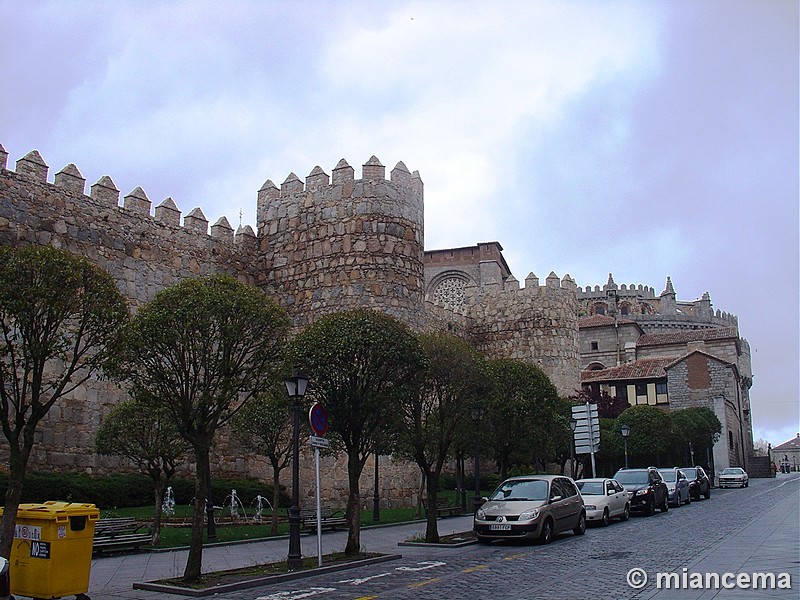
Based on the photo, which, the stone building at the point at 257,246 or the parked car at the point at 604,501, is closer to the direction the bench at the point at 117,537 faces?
the parked car

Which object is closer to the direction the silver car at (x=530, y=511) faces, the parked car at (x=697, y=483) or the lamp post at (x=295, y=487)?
the lamp post

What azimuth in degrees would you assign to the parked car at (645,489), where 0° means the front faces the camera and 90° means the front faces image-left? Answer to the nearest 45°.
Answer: approximately 45°

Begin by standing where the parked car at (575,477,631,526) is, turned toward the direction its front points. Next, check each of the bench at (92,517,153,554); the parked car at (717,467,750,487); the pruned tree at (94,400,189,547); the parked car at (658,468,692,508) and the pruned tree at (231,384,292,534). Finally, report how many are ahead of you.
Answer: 3

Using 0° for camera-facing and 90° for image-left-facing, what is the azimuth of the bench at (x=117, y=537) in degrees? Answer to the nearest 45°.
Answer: approximately 315°

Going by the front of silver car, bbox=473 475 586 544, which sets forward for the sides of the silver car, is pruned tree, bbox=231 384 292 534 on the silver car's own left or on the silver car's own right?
on the silver car's own right

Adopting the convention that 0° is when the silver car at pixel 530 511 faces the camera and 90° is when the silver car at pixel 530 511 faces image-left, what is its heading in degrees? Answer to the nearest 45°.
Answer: approximately 45°

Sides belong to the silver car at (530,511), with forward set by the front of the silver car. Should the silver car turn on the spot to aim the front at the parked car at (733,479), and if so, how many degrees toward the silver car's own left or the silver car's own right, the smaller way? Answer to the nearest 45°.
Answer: approximately 135° to the silver car's own right

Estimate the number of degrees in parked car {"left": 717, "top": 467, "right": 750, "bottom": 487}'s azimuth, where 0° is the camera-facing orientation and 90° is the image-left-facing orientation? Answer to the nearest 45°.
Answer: approximately 45°

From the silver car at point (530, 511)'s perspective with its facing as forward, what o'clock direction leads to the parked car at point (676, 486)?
The parked car is roughly at 5 o'clock from the silver car.

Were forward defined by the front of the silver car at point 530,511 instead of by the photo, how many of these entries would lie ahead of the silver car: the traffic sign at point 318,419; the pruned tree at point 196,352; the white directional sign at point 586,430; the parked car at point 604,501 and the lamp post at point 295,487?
3

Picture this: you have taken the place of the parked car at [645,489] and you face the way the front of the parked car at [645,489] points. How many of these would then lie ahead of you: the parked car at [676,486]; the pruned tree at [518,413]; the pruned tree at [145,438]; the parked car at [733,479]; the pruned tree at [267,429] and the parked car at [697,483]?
3
